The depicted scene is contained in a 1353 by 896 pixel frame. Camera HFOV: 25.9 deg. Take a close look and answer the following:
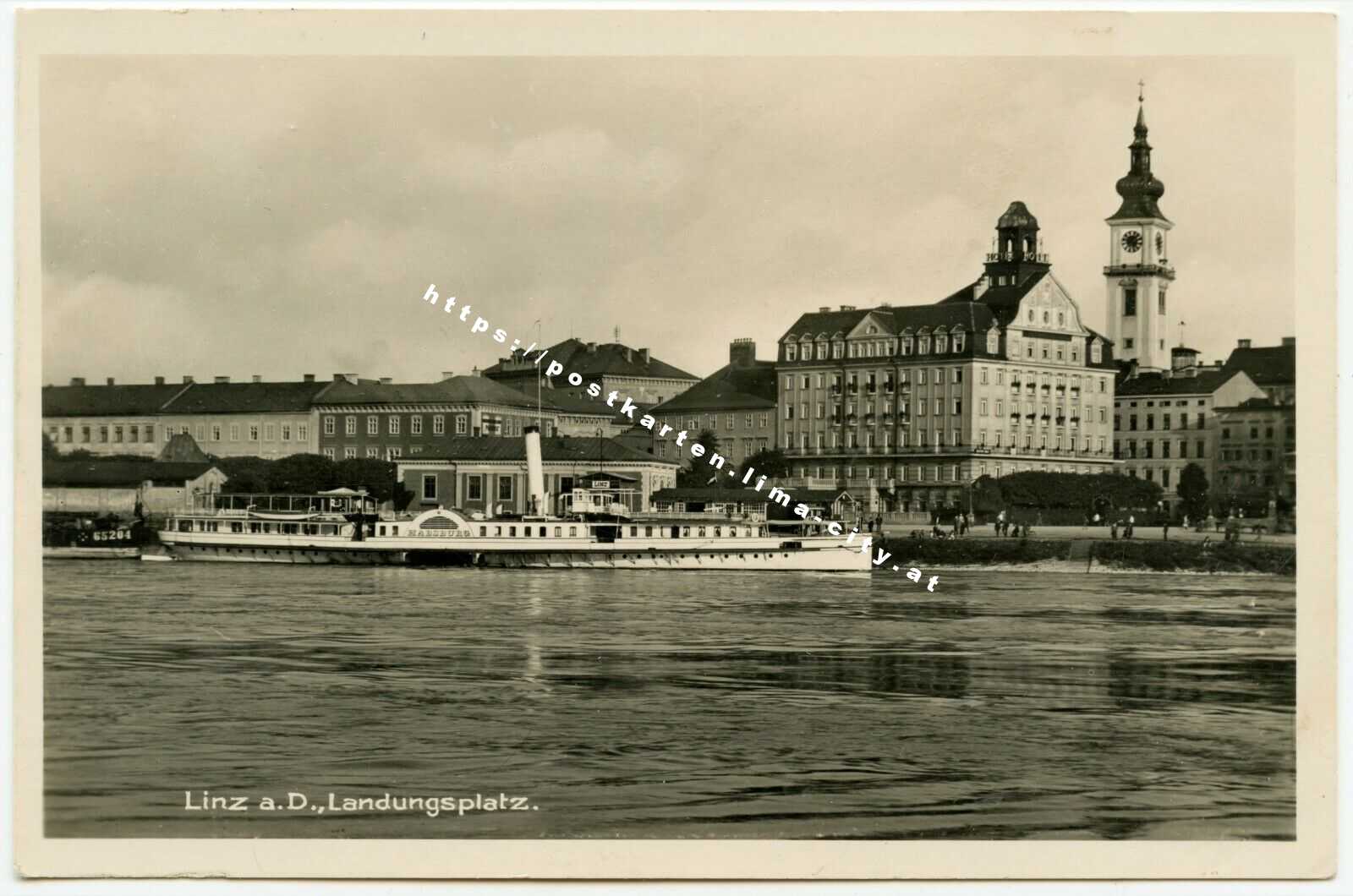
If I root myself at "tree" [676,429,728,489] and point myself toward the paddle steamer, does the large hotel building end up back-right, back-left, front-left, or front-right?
back-left

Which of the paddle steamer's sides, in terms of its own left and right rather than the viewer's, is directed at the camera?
right

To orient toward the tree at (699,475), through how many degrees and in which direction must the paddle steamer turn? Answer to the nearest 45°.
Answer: approximately 45° to its left

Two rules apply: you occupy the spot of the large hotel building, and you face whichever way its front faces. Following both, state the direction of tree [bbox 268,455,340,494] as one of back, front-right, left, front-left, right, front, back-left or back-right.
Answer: back-right

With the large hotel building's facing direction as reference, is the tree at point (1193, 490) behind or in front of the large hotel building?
in front

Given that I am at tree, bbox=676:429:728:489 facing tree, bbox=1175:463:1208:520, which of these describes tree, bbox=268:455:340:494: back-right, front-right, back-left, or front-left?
back-right

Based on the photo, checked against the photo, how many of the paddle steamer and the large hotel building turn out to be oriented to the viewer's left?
0

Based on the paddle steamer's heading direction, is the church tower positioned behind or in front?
in front

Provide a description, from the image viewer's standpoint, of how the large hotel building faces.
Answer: facing the viewer and to the right of the viewer

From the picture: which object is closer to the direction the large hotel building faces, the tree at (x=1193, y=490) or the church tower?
the tree
